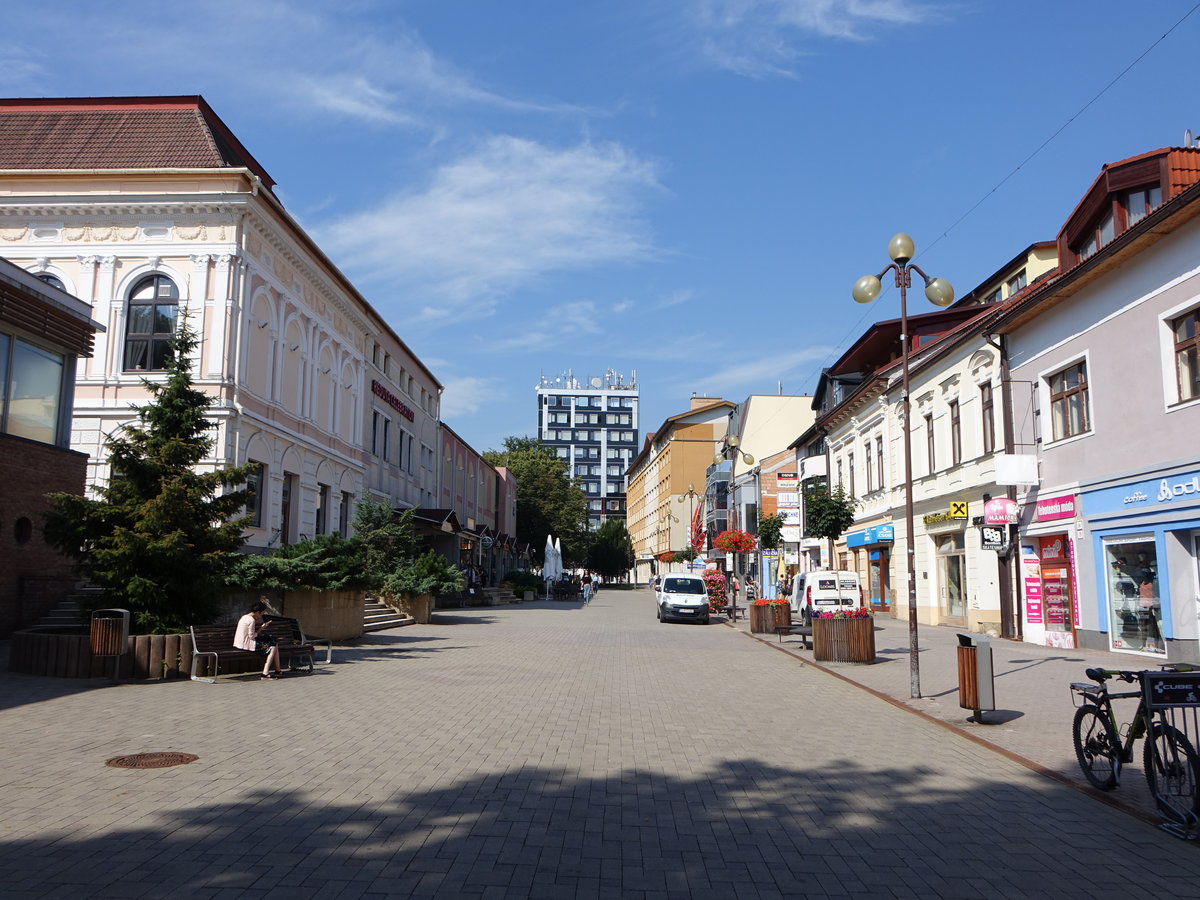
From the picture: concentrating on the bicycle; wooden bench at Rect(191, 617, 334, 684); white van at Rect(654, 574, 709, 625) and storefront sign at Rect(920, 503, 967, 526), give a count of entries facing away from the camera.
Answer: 0

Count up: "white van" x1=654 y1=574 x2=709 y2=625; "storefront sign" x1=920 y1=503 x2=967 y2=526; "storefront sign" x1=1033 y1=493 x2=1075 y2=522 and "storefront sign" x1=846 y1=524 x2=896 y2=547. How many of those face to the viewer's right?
0

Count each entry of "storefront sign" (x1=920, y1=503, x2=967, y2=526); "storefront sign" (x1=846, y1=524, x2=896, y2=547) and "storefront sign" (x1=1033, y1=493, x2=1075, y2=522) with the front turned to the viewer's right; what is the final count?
0

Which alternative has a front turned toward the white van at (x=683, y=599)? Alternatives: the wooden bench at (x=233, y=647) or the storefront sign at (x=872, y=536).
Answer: the storefront sign

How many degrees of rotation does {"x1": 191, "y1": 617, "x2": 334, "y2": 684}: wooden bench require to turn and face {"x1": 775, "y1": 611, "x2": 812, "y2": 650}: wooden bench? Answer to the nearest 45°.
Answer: approximately 45° to its left

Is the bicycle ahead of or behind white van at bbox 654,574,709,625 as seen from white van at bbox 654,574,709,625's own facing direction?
ahead

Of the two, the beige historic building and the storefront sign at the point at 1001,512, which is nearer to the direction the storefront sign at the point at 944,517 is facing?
the beige historic building

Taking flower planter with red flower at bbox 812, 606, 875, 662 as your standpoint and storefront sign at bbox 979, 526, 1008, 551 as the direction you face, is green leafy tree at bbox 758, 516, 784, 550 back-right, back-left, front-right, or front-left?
front-left

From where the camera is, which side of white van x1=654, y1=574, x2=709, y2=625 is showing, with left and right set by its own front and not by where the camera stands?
front

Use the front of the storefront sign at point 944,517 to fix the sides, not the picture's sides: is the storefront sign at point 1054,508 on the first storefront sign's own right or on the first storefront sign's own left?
on the first storefront sign's own left

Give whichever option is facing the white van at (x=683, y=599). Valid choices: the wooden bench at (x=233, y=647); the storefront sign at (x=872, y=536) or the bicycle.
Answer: the storefront sign

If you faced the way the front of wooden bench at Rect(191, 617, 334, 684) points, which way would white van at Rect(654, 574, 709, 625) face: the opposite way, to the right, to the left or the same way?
to the right

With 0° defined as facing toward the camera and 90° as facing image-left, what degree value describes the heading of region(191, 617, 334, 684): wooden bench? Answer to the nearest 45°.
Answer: approximately 315°

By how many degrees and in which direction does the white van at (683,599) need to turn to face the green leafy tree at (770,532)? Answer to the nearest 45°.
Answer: approximately 135° to its left

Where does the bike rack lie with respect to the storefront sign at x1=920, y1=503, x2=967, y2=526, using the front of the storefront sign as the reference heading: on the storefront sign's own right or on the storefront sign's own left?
on the storefront sign's own left

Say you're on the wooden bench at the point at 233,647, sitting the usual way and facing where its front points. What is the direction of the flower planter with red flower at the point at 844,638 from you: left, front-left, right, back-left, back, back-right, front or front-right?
front-left

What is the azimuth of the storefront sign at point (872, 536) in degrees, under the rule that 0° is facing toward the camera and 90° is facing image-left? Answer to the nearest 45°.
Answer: approximately 45°

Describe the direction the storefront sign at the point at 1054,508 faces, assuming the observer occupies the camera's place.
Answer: facing the viewer and to the left of the viewer
